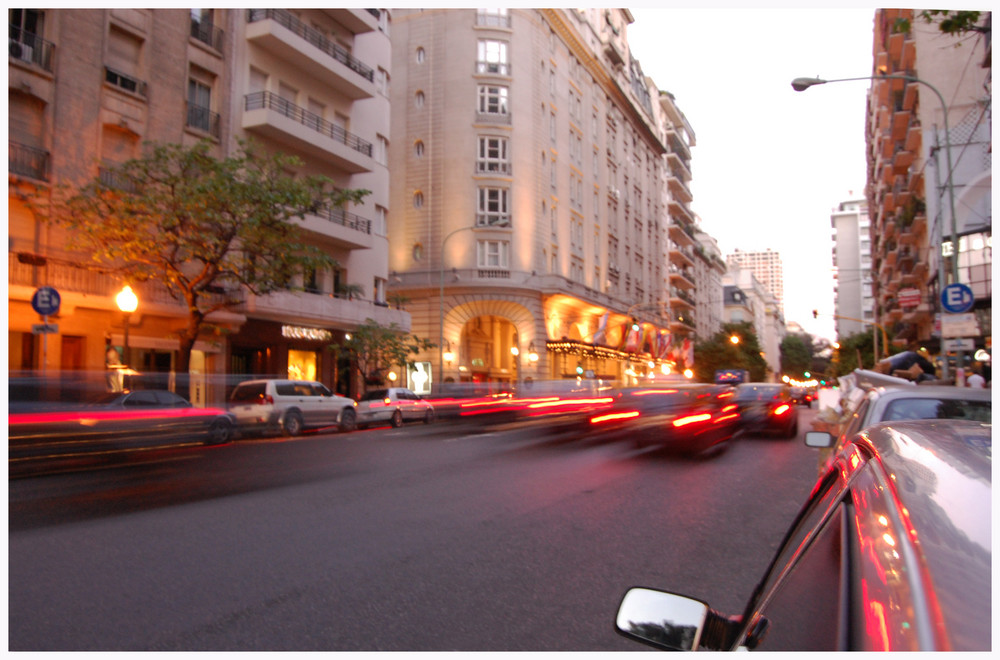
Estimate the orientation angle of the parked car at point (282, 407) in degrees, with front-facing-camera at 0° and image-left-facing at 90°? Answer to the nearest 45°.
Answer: approximately 225°

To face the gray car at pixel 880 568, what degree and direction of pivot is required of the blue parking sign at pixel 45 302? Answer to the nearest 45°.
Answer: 0° — it already faces it

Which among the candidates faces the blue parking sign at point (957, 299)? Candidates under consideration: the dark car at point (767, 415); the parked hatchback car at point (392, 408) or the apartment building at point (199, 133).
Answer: the apartment building

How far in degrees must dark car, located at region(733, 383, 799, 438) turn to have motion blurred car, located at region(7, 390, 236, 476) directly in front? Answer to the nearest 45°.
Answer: approximately 135° to its left

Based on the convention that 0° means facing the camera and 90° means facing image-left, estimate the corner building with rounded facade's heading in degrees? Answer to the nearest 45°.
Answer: approximately 315°

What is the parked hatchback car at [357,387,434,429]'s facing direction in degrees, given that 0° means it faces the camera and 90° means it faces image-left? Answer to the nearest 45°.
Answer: approximately 225°

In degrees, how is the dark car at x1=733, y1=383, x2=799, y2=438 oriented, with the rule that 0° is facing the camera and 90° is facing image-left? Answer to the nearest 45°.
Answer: approximately 180°

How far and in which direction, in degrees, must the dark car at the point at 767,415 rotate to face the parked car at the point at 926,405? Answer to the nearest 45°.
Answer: approximately 180°

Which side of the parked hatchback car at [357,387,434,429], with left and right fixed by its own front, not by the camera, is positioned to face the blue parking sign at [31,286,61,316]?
back

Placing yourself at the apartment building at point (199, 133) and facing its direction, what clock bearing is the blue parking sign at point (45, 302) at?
The blue parking sign is roughly at 2 o'clock from the apartment building.

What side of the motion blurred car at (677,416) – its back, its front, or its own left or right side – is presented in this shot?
back
